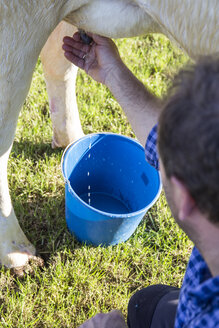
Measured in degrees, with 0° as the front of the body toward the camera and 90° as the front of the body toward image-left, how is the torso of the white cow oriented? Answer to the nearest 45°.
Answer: approximately 270°
